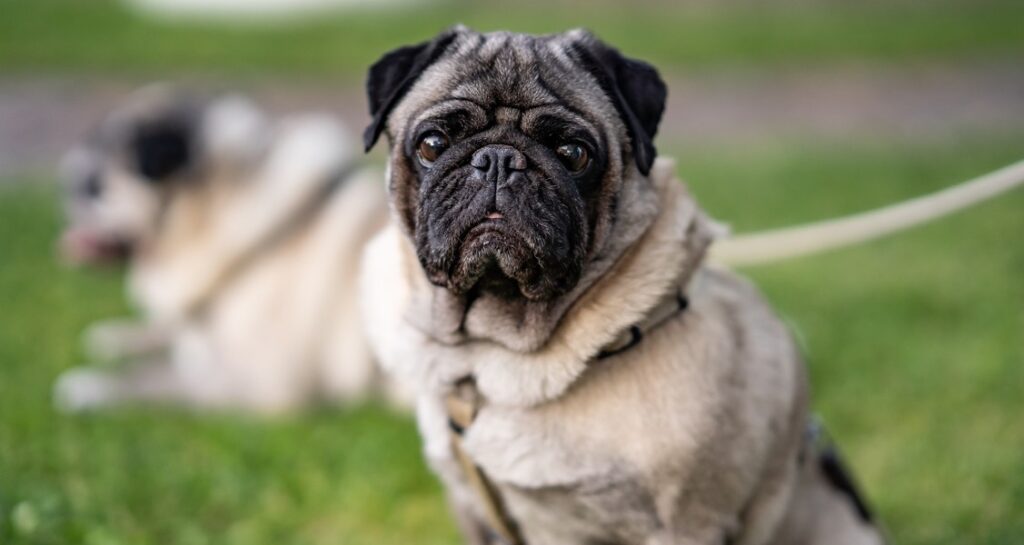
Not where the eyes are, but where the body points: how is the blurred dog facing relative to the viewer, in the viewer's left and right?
facing to the left of the viewer

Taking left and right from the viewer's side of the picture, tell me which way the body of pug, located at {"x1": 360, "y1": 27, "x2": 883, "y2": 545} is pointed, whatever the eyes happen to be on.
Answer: facing the viewer and to the left of the viewer

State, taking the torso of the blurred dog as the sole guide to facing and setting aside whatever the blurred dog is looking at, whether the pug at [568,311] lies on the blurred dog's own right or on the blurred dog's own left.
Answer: on the blurred dog's own left

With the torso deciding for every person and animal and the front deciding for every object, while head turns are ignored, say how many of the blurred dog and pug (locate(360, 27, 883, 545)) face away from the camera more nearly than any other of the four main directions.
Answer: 0

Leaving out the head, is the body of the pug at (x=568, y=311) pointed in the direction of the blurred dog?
no
